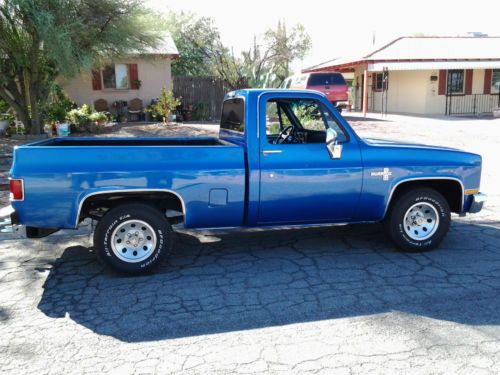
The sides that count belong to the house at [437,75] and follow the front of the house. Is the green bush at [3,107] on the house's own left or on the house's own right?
on the house's own right

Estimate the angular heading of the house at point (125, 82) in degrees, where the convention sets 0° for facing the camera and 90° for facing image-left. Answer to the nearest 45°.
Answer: approximately 0°

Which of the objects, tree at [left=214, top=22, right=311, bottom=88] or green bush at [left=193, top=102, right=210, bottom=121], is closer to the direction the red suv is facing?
the tree

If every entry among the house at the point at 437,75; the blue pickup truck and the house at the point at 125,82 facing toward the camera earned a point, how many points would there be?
2

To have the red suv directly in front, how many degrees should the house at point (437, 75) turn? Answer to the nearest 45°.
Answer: approximately 45° to its right

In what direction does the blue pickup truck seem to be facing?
to the viewer's right

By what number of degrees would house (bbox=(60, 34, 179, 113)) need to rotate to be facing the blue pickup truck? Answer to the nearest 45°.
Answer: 0° — it already faces it

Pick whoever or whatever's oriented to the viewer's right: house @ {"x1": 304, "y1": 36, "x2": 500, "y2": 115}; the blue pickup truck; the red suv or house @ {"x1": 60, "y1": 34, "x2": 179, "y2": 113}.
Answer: the blue pickup truck

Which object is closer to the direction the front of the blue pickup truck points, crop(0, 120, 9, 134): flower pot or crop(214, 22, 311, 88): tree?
the tree

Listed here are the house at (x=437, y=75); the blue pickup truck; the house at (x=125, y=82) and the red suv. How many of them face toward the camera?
2

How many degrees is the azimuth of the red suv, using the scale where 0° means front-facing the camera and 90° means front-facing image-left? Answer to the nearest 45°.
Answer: approximately 135°

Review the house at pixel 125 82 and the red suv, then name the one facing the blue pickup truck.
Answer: the house

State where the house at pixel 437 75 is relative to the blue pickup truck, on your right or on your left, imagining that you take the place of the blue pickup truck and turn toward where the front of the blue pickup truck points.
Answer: on your left

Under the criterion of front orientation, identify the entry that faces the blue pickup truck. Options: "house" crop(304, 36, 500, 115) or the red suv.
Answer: the house

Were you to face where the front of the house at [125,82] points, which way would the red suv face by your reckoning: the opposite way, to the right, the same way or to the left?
the opposite way
